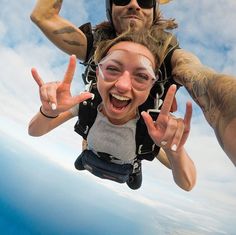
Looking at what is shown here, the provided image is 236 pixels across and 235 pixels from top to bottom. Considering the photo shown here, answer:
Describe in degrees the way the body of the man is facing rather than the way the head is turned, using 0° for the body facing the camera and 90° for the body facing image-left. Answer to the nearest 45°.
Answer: approximately 0°

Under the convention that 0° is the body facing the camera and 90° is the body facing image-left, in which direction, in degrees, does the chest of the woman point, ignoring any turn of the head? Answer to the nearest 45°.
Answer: approximately 0°
